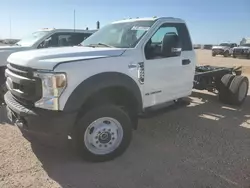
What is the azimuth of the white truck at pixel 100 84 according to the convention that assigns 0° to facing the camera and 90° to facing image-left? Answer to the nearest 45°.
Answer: approximately 45°

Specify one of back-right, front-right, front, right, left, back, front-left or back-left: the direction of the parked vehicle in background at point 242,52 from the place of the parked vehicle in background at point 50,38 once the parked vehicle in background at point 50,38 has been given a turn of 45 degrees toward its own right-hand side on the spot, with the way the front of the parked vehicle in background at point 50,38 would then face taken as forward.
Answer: back-right

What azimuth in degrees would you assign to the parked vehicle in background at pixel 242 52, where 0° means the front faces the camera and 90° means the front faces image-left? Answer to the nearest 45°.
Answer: approximately 45°

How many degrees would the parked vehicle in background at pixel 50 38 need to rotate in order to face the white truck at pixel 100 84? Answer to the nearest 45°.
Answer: approximately 45° to its left

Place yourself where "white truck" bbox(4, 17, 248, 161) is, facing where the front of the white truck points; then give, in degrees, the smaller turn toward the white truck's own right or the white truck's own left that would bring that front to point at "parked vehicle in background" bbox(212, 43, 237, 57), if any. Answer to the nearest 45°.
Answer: approximately 135° to the white truck's own right

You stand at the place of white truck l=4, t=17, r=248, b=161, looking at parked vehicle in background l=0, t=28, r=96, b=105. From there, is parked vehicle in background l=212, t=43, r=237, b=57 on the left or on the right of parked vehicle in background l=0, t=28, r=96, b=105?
right

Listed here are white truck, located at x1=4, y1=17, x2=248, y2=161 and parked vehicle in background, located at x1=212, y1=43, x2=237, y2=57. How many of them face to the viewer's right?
0

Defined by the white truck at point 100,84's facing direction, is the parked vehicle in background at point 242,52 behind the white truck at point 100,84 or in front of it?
behind
